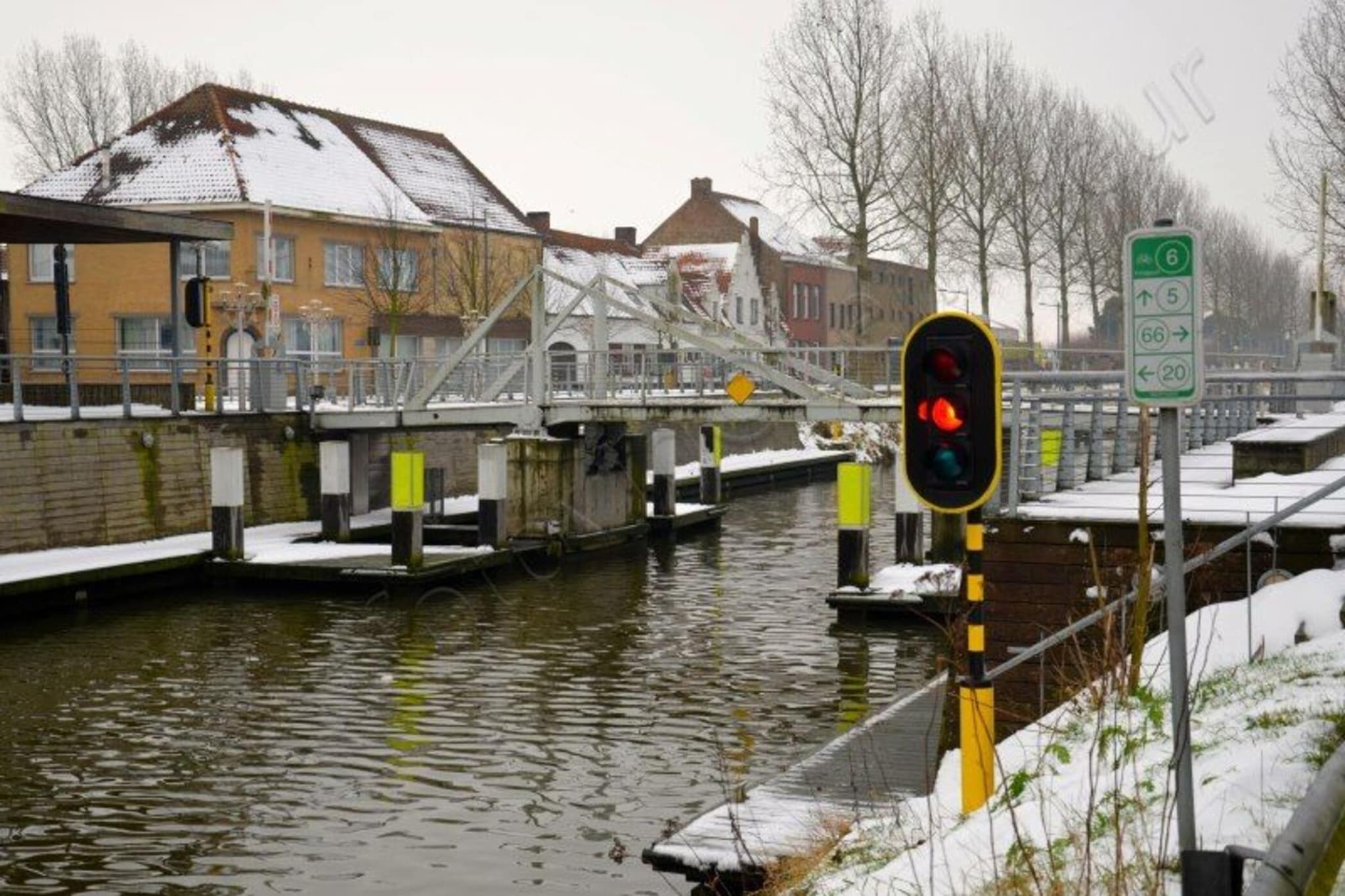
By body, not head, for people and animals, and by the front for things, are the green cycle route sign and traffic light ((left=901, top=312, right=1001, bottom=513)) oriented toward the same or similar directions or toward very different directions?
same or similar directions

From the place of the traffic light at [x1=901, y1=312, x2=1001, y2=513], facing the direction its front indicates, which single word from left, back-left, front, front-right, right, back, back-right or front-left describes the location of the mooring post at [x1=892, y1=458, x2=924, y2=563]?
back

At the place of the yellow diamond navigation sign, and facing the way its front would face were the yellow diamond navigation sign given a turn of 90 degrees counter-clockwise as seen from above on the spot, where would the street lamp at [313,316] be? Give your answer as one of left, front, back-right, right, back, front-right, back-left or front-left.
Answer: back-left

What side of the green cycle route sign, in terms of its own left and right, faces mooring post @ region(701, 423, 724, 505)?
back

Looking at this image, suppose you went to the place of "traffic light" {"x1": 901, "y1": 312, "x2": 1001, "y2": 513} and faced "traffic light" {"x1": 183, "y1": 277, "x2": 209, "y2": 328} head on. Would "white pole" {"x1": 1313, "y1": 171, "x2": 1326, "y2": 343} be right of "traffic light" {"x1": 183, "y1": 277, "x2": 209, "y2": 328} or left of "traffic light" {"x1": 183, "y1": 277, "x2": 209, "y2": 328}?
right

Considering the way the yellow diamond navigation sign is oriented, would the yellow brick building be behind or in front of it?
behind

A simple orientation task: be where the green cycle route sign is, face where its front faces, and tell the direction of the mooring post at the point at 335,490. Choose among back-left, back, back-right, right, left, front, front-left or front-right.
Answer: back-right

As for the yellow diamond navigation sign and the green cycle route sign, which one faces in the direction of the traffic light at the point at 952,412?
the yellow diamond navigation sign

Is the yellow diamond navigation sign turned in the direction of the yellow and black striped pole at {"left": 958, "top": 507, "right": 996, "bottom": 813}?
yes

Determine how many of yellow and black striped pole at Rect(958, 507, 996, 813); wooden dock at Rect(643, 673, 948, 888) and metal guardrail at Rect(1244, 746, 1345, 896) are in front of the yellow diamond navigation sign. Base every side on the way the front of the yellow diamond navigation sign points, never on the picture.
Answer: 3

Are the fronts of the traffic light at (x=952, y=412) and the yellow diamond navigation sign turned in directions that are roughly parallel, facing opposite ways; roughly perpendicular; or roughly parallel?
roughly parallel

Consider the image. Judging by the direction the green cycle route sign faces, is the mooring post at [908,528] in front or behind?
behind

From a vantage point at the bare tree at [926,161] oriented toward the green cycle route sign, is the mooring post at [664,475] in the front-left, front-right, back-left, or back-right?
front-right

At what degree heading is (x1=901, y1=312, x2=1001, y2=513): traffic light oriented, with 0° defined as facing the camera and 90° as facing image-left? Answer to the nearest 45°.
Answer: approximately 0°

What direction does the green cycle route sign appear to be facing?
toward the camera

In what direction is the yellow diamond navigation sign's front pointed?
toward the camera

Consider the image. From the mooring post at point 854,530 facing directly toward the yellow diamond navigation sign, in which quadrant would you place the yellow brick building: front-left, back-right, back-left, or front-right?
front-left

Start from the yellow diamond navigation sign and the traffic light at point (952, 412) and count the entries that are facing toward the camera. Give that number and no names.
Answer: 2
